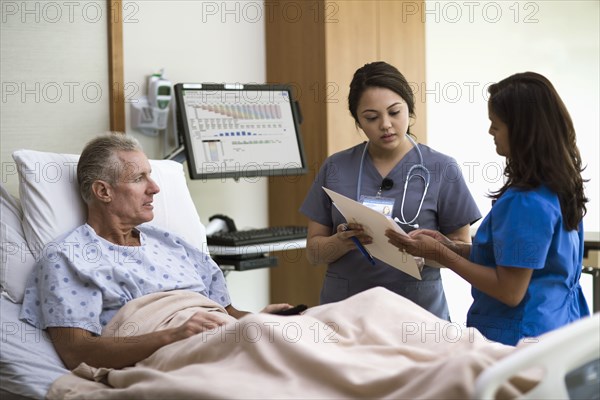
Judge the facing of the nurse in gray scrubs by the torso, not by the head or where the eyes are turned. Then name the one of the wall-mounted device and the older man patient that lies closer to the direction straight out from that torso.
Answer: the older man patient

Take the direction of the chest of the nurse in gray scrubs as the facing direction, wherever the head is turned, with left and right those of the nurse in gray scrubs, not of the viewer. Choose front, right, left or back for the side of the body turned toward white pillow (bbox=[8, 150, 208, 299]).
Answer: right

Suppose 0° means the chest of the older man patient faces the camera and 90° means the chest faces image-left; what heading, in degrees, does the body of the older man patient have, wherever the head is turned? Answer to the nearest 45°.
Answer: approximately 315°

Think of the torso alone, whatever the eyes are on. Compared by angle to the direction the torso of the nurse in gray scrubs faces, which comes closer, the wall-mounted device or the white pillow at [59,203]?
the white pillow

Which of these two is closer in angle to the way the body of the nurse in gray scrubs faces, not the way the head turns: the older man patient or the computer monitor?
the older man patient

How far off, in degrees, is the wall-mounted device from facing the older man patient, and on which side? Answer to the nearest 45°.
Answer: approximately 45° to its right

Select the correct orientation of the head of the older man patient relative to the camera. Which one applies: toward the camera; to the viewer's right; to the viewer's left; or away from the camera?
to the viewer's right

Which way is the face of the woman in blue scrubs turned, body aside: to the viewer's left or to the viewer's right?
to the viewer's left

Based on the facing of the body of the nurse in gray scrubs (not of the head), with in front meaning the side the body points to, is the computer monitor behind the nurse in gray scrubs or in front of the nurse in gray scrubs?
behind
